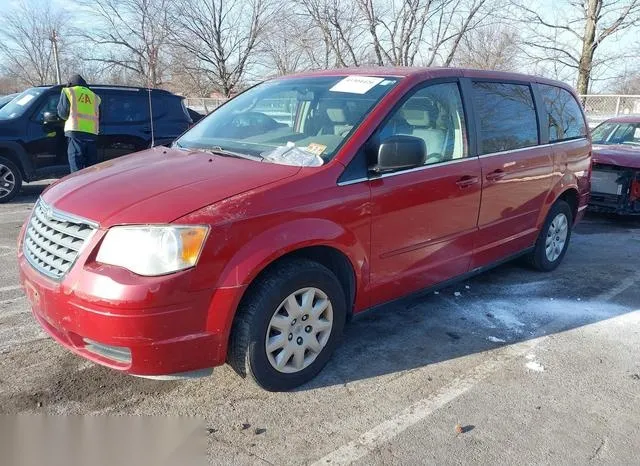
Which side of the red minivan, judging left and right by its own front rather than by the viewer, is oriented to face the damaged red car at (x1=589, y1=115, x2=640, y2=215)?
back

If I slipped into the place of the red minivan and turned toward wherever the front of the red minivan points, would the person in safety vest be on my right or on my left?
on my right

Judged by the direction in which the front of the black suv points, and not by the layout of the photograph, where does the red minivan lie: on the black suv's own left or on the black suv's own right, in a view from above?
on the black suv's own left

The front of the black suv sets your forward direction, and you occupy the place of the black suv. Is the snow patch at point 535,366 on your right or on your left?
on your left

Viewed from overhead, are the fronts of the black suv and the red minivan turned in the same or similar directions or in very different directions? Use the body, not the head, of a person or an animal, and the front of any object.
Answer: same or similar directions

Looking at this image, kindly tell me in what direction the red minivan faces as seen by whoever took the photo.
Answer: facing the viewer and to the left of the viewer

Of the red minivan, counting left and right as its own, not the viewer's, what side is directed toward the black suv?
right

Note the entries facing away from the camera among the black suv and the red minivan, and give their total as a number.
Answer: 0

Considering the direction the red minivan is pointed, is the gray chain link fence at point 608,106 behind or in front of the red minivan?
behind
